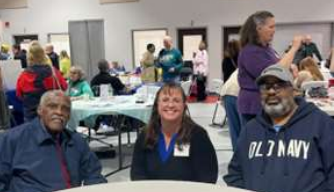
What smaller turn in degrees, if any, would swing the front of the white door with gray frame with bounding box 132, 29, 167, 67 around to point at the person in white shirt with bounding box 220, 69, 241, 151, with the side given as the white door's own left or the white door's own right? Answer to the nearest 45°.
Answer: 0° — it already faces them

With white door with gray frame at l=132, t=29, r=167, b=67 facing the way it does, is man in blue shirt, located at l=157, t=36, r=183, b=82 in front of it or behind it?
in front

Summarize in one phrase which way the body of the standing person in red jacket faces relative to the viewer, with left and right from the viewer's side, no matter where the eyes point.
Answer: facing away from the viewer

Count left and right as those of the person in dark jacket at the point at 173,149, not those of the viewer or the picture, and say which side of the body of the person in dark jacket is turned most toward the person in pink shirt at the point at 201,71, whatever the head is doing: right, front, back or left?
back

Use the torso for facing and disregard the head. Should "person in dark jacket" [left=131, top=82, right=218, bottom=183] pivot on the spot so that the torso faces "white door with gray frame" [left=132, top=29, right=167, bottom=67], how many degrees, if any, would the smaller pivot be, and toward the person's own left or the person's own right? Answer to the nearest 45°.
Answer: approximately 180°

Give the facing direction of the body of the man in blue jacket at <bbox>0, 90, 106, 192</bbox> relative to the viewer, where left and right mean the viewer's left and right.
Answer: facing the viewer and to the right of the viewer

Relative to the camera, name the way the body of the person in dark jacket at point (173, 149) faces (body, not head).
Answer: toward the camera

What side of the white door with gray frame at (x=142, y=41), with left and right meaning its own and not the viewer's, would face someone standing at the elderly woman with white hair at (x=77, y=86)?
front
